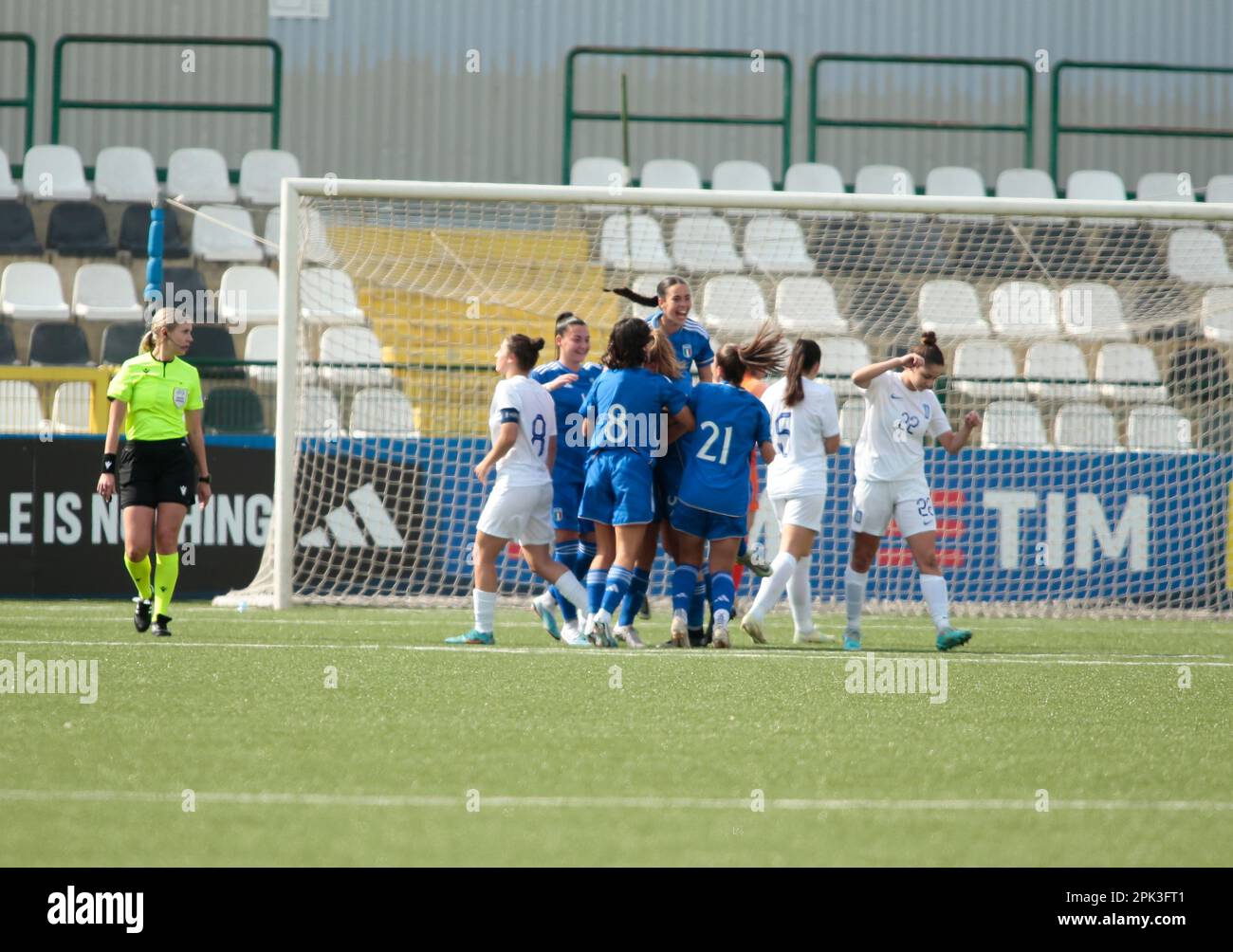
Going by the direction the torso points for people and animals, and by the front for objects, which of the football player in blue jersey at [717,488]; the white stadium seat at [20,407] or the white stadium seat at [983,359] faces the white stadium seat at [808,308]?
the football player in blue jersey

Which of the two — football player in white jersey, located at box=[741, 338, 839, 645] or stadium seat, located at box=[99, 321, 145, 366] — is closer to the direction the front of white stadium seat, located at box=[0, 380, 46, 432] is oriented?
the football player in white jersey

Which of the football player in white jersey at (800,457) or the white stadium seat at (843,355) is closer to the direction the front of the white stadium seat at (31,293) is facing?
the football player in white jersey

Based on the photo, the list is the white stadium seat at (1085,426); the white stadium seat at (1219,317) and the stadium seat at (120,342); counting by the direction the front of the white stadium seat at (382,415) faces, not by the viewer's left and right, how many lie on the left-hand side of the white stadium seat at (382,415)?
2

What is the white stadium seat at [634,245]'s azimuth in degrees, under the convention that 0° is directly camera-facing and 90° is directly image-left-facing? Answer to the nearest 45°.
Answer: approximately 0°

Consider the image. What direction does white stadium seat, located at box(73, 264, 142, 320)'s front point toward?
toward the camera

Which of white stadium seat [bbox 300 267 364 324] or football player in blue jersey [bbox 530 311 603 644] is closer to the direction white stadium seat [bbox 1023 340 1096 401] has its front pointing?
the football player in blue jersey

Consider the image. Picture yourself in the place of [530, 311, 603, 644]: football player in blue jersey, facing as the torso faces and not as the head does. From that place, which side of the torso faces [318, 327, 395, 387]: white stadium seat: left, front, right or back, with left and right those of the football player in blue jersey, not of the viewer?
back

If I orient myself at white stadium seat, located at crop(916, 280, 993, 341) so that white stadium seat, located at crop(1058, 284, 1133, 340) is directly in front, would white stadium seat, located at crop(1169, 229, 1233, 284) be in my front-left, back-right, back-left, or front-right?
front-left

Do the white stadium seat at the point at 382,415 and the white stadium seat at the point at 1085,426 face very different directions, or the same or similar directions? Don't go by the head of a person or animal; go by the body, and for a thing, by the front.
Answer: same or similar directions

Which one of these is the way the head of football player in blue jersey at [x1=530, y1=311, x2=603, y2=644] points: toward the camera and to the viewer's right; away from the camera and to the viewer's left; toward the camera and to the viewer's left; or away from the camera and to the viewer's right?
toward the camera and to the viewer's right

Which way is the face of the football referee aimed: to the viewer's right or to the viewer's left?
to the viewer's right

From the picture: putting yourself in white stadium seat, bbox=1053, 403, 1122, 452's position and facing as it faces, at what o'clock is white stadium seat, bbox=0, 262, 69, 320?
white stadium seat, bbox=0, 262, 69, 320 is roughly at 3 o'clock from white stadium seat, bbox=1053, 403, 1122, 452.

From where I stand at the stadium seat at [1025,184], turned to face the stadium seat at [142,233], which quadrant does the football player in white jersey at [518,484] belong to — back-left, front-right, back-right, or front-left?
front-left

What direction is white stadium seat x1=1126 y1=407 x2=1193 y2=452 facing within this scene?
toward the camera

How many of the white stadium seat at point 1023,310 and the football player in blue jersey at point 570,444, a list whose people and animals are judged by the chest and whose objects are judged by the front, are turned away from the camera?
0

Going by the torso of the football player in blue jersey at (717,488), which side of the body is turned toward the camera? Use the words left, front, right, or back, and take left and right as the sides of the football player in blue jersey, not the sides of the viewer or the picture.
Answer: back

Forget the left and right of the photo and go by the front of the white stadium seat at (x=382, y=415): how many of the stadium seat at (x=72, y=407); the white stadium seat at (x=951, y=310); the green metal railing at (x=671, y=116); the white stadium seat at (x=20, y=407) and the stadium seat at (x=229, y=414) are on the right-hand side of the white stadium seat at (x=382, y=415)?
3
